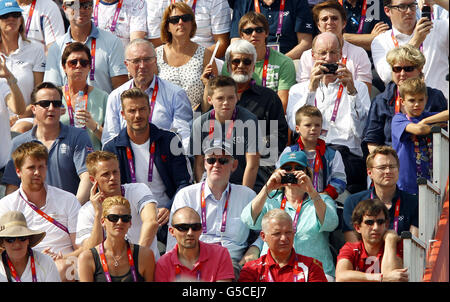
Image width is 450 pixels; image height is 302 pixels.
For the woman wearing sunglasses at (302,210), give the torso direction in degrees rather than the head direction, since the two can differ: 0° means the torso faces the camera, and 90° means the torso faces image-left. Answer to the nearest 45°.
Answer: approximately 0°

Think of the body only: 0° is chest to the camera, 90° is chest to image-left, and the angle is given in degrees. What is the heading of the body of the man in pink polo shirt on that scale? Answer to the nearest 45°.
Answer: approximately 0°

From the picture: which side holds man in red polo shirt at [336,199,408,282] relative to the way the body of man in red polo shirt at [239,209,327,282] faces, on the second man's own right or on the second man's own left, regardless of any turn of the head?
on the second man's own left

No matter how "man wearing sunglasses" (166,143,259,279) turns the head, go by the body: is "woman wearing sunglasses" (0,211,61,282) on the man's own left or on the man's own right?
on the man's own right

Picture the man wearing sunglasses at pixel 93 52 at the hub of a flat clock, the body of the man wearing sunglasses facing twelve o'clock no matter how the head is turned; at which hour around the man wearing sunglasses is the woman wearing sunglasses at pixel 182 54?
The woman wearing sunglasses is roughly at 10 o'clock from the man wearing sunglasses.

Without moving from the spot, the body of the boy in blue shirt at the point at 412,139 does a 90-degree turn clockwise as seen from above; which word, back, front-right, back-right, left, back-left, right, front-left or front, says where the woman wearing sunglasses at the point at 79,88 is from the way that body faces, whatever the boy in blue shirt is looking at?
front-right
